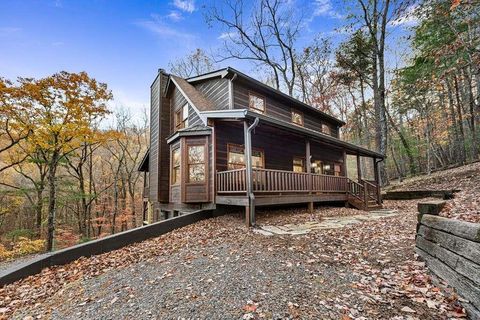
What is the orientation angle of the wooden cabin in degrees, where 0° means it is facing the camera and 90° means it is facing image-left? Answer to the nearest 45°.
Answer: approximately 315°

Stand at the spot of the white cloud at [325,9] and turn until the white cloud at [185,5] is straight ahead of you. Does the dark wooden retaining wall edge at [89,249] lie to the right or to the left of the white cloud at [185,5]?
left

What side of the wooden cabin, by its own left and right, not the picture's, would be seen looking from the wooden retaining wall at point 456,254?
front

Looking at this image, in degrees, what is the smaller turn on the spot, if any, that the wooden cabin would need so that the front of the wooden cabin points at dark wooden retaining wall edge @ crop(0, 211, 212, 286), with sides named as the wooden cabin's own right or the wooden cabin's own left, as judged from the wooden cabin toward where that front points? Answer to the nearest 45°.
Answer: approximately 90° to the wooden cabin's own right
